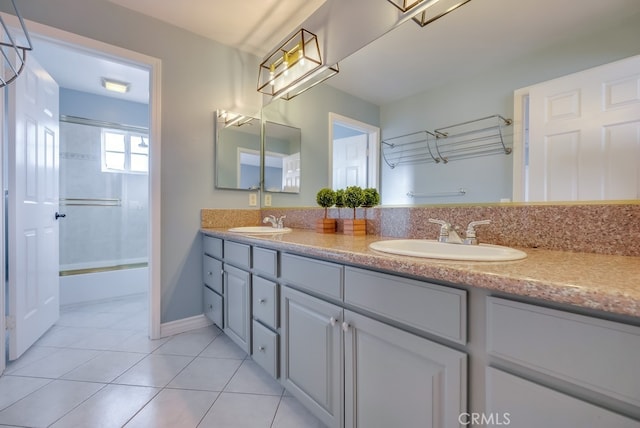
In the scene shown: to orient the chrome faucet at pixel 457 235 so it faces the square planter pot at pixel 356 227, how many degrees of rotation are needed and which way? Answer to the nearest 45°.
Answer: approximately 90° to its right

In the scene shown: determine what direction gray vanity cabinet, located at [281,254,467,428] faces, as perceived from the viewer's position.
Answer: facing the viewer and to the left of the viewer

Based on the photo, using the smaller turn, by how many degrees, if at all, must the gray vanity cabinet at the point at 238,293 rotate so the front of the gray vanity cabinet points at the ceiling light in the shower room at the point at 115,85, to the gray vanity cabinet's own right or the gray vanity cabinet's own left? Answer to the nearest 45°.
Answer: approximately 90° to the gray vanity cabinet's own right

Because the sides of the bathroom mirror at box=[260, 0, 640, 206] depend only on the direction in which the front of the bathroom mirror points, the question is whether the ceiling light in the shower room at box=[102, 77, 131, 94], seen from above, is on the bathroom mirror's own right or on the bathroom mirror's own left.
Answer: on the bathroom mirror's own right

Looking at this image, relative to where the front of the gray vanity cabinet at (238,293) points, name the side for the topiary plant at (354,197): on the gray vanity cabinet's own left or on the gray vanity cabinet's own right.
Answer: on the gray vanity cabinet's own left

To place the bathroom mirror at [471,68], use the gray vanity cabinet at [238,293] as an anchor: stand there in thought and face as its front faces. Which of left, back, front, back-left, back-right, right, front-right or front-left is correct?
left

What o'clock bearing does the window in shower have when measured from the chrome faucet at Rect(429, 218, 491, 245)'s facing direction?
The window in shower is roughly at 2 o'clock from the chrome faucet.

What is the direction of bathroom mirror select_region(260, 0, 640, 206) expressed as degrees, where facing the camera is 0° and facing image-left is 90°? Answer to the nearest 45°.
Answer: approximately 45°

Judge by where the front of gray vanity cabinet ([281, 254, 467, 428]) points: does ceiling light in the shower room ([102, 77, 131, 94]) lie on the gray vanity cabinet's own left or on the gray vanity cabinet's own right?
on the gray vanity cabinet's own right

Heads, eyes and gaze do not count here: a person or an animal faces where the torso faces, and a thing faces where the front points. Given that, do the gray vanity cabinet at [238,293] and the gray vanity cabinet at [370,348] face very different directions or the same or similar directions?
same or similar directions

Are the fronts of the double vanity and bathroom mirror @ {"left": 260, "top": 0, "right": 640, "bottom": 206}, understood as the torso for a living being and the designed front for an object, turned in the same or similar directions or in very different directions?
same or similar directions
